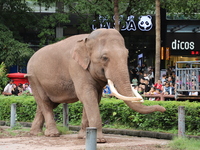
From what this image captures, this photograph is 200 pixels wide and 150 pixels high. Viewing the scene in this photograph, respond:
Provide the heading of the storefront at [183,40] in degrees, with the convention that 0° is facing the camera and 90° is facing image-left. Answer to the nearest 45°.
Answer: approximately 0°

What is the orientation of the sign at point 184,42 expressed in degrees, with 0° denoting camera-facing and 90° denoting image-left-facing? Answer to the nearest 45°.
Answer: approximately 0°

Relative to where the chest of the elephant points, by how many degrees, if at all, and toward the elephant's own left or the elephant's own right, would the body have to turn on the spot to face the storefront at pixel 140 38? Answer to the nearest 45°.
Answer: approximately 135° to the elephant's own left

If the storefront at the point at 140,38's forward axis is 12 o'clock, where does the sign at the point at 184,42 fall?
The sign is roughly at 9 o'clock from the storefront.

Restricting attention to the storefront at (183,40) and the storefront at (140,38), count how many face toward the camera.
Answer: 2

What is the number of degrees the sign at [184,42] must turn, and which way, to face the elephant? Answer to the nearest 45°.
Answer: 0° — it already faces it

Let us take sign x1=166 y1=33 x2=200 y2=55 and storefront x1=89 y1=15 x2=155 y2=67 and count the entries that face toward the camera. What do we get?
2

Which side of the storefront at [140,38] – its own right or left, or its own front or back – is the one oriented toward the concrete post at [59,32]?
right

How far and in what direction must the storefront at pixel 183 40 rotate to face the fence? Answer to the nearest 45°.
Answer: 0° — it already faces it

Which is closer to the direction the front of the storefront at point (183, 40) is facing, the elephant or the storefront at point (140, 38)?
the elephant
